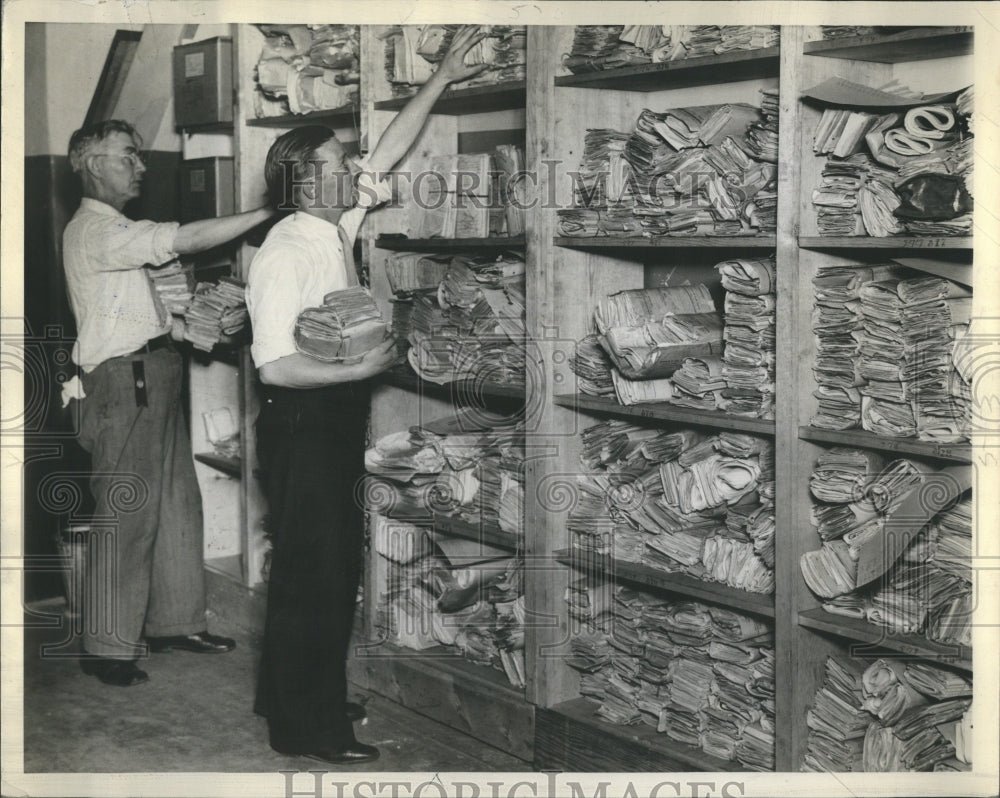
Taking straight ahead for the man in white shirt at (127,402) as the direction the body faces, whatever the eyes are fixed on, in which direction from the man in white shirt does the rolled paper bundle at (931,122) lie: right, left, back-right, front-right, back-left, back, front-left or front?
front-right

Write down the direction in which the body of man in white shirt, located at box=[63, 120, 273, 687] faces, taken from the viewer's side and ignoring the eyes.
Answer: to the viewer's right

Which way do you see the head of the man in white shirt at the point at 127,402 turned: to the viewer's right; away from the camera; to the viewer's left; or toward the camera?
to the viewer's right

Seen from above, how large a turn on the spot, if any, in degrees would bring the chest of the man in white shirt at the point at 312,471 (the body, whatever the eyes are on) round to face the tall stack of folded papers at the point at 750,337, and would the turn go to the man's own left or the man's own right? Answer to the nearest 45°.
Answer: approximately 45° to the man's own right

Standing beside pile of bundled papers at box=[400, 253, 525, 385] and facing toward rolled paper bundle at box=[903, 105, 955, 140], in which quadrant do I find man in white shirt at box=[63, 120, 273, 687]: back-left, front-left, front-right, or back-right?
back-right

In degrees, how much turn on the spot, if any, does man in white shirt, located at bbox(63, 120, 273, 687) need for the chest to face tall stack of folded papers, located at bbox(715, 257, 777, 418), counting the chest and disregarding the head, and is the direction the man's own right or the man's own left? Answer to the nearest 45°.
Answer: approximately 45° to the man's own right

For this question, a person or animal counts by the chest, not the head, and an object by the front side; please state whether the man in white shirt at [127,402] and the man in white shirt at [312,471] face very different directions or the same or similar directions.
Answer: same or similar directions

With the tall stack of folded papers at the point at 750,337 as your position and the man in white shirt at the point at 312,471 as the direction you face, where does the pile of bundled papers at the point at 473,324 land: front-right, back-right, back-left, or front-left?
front-right

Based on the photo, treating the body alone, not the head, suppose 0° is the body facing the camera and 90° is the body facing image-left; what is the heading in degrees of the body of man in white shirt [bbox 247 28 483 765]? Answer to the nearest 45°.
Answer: approximately 270°

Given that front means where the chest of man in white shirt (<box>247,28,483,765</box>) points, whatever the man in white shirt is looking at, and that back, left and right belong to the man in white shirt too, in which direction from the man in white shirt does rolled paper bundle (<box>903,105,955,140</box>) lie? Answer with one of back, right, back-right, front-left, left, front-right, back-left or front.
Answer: front-right

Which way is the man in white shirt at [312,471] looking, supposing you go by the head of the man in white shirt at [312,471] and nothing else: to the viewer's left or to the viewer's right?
to the viewer's right

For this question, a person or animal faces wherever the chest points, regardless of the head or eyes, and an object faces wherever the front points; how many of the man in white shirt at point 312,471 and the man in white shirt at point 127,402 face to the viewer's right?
2

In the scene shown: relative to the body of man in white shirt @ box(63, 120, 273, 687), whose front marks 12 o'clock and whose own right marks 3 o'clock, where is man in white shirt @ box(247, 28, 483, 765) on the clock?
man in white shirt @ box(247, 28, 483, 765) is roughly at 2 o'clock from man in white shirt @ box(63, 120, 273, 687).
